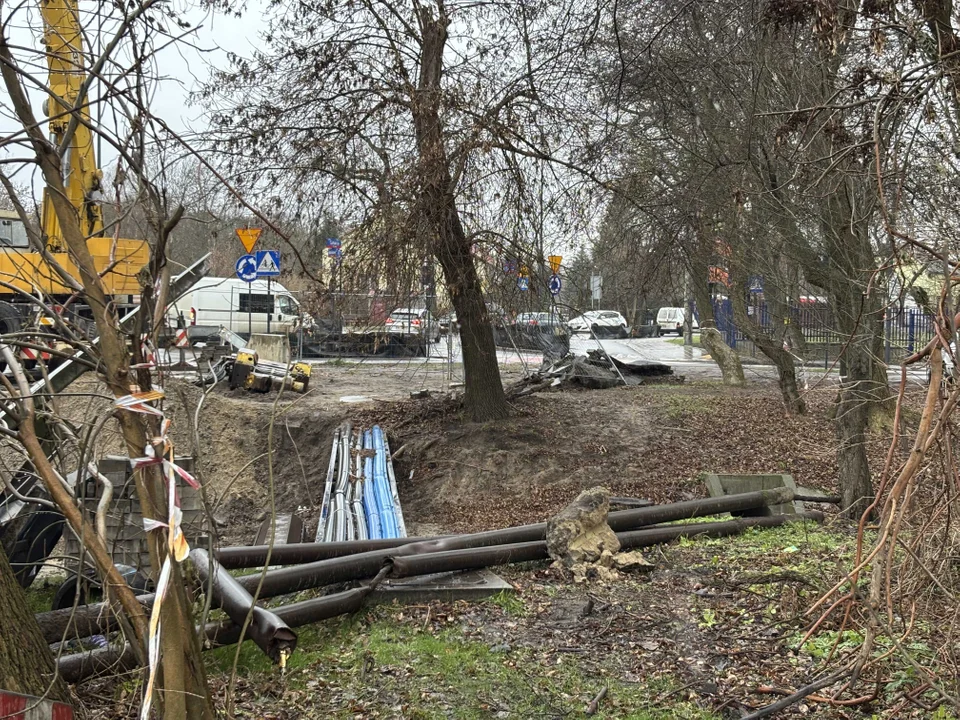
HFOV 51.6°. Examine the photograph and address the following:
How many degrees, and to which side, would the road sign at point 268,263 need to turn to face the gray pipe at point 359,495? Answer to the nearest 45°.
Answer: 0° — it already faces it

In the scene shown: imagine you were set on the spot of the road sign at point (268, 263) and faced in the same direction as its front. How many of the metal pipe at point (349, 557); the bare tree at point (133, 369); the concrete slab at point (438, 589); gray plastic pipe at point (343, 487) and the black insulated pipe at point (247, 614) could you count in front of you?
5

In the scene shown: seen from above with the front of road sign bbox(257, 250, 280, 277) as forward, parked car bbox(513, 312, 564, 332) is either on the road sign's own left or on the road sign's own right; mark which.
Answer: on the road sign's own left

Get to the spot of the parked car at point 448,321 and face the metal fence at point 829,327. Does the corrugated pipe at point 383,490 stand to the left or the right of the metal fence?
right

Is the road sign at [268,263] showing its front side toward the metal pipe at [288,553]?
yes

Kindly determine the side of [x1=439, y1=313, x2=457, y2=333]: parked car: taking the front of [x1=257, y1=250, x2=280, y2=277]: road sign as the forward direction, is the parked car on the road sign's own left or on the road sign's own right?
on the road sign's own left

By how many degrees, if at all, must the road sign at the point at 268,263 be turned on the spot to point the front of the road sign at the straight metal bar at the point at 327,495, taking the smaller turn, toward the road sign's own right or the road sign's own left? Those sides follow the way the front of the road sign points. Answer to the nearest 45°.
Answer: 0° — it already faces it

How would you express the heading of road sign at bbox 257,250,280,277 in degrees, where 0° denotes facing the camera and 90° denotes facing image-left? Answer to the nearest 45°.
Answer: approximately 0°

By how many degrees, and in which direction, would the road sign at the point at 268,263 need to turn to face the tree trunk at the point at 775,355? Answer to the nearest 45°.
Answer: approximately 90° to its left

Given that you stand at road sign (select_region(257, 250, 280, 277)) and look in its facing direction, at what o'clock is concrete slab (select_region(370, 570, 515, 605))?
The concrete slab is roughly at 12 o'clock from the road sign.

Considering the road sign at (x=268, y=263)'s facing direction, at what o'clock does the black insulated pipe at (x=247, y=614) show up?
The black insulated pipe is roughly at 12 o'clock from the road sign.
